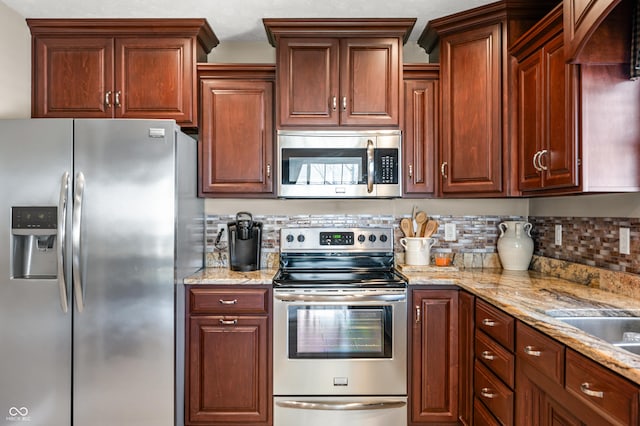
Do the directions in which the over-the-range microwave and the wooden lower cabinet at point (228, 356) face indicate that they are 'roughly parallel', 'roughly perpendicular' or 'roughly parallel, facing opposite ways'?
roughly parallel

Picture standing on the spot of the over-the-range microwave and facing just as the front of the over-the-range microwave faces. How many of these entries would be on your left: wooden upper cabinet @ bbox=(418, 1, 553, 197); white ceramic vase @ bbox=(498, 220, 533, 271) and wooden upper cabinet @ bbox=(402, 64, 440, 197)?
3

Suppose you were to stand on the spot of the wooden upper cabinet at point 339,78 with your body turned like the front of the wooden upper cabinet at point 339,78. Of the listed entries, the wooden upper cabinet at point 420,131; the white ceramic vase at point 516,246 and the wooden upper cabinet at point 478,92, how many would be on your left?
3

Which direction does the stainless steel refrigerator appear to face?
toward the camera

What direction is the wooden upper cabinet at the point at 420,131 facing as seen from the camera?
toward the camera

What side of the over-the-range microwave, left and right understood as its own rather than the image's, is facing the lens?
front

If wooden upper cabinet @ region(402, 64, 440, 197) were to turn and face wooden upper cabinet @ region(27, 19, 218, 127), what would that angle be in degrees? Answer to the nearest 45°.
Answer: approximately 90° to its right

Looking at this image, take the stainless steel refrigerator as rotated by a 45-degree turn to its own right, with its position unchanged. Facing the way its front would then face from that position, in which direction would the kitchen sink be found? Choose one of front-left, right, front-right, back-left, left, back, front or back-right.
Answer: left

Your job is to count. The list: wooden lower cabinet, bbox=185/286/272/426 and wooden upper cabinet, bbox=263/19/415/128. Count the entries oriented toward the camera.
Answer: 2

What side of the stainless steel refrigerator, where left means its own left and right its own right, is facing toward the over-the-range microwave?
left

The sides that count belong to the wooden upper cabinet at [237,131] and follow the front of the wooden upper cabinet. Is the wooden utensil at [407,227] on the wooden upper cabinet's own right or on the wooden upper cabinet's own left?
on the wooden upper cabinet's own left

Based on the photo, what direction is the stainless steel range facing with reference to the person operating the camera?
facing the viewer

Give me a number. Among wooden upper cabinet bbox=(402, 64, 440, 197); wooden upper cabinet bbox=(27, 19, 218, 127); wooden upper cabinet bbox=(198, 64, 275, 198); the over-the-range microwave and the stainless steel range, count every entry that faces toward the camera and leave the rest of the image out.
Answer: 5

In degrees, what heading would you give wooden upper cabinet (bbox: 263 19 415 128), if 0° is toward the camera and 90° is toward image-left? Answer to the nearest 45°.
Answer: approximately 0°
